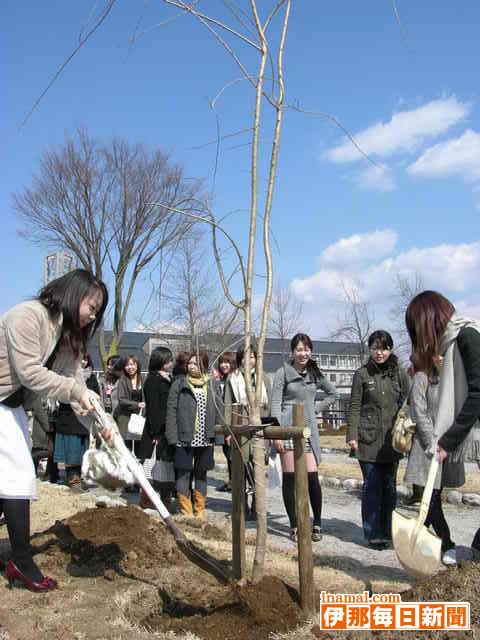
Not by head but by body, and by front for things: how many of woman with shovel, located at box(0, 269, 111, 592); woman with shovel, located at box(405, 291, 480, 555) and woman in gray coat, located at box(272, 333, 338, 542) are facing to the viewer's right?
1

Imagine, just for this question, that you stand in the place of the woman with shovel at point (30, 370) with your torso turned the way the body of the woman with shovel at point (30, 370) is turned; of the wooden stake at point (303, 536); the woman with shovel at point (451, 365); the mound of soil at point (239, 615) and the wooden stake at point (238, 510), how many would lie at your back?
0

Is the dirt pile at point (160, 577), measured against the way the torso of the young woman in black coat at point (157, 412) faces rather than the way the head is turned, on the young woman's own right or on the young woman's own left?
on the young woman's own right

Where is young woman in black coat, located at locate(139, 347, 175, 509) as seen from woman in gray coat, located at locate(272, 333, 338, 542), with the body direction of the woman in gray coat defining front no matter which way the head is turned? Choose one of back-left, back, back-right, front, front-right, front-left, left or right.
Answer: back-right

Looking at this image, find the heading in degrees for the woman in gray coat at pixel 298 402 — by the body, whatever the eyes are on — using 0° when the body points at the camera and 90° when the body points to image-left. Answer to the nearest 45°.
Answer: approximately 0°

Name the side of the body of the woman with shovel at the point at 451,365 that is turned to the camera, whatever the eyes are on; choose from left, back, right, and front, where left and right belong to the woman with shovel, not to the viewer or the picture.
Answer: left

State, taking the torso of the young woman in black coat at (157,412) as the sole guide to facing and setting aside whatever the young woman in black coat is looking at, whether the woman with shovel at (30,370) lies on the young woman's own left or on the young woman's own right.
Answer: on the young woman's own right

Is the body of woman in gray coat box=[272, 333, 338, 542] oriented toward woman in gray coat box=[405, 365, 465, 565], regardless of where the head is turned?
no

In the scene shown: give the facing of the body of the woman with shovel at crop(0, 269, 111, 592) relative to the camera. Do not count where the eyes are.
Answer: to the viewer's right

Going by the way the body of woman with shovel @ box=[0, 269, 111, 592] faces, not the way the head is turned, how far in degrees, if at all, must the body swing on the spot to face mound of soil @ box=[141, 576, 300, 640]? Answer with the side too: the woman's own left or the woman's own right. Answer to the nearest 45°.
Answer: approximately 45° to the woman's own right

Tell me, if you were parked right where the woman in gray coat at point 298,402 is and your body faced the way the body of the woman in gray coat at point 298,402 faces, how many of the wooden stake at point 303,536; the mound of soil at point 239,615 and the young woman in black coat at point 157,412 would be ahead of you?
2

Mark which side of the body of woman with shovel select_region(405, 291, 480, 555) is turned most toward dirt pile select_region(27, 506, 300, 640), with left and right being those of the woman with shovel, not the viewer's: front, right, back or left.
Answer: front

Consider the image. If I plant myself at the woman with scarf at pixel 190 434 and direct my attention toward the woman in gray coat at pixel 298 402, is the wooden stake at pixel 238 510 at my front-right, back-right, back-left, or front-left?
front-right
